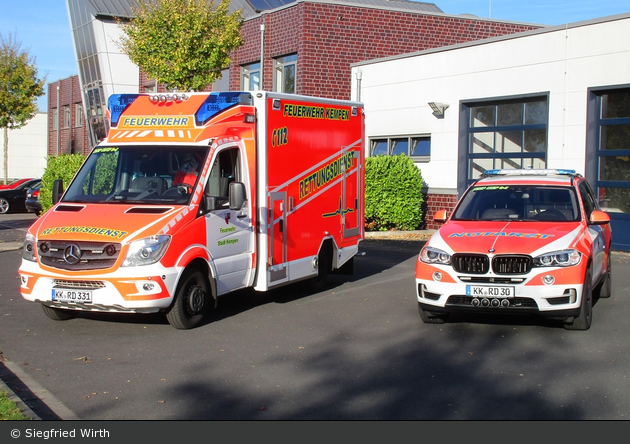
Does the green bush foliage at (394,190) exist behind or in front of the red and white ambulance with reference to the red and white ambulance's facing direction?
behind

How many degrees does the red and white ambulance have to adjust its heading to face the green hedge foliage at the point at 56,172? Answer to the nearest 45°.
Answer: approximately 135° to its right

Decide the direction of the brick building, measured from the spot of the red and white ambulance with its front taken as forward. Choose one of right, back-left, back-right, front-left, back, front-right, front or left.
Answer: back-right

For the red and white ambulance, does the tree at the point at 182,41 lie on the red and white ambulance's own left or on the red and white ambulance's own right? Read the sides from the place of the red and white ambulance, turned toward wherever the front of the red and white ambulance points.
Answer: on the red and white ambulance's own right

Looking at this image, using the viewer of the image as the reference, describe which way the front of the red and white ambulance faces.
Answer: facing the viewer and to the left of the viewer

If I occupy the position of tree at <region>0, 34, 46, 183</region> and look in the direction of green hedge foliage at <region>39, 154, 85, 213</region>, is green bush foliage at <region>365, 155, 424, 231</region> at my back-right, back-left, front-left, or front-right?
front-left

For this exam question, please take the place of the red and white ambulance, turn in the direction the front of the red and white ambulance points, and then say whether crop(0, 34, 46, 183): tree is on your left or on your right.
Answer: on your right
